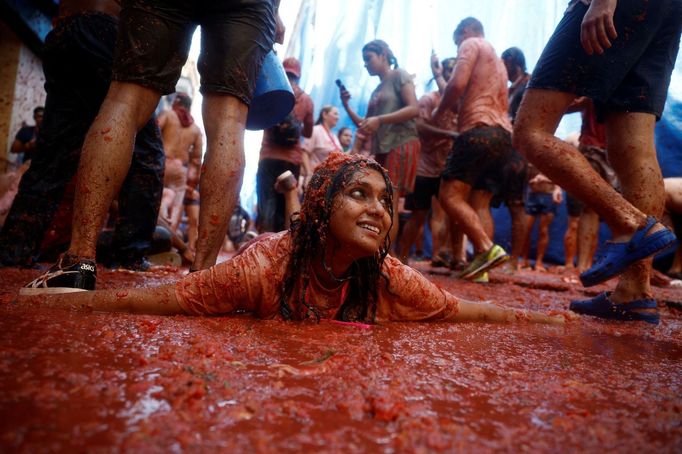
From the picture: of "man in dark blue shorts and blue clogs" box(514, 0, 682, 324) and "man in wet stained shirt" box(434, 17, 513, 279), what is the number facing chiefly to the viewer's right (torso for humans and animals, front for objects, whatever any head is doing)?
0

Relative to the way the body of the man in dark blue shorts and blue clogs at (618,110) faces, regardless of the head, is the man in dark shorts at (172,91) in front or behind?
in front

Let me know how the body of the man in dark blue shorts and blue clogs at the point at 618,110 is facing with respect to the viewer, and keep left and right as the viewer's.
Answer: facing to the left of the viewer

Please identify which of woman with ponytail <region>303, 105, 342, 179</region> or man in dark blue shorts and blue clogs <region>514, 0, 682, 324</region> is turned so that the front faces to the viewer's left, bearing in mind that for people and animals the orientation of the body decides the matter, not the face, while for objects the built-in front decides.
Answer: the man in dark blue shorts and blue clogs

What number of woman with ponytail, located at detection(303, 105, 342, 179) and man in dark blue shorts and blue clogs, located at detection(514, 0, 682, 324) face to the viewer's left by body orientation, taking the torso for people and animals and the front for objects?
1

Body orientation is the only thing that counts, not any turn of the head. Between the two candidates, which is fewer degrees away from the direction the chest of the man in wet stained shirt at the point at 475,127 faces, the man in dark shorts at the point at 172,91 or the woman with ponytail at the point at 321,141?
the woman with ponytail
